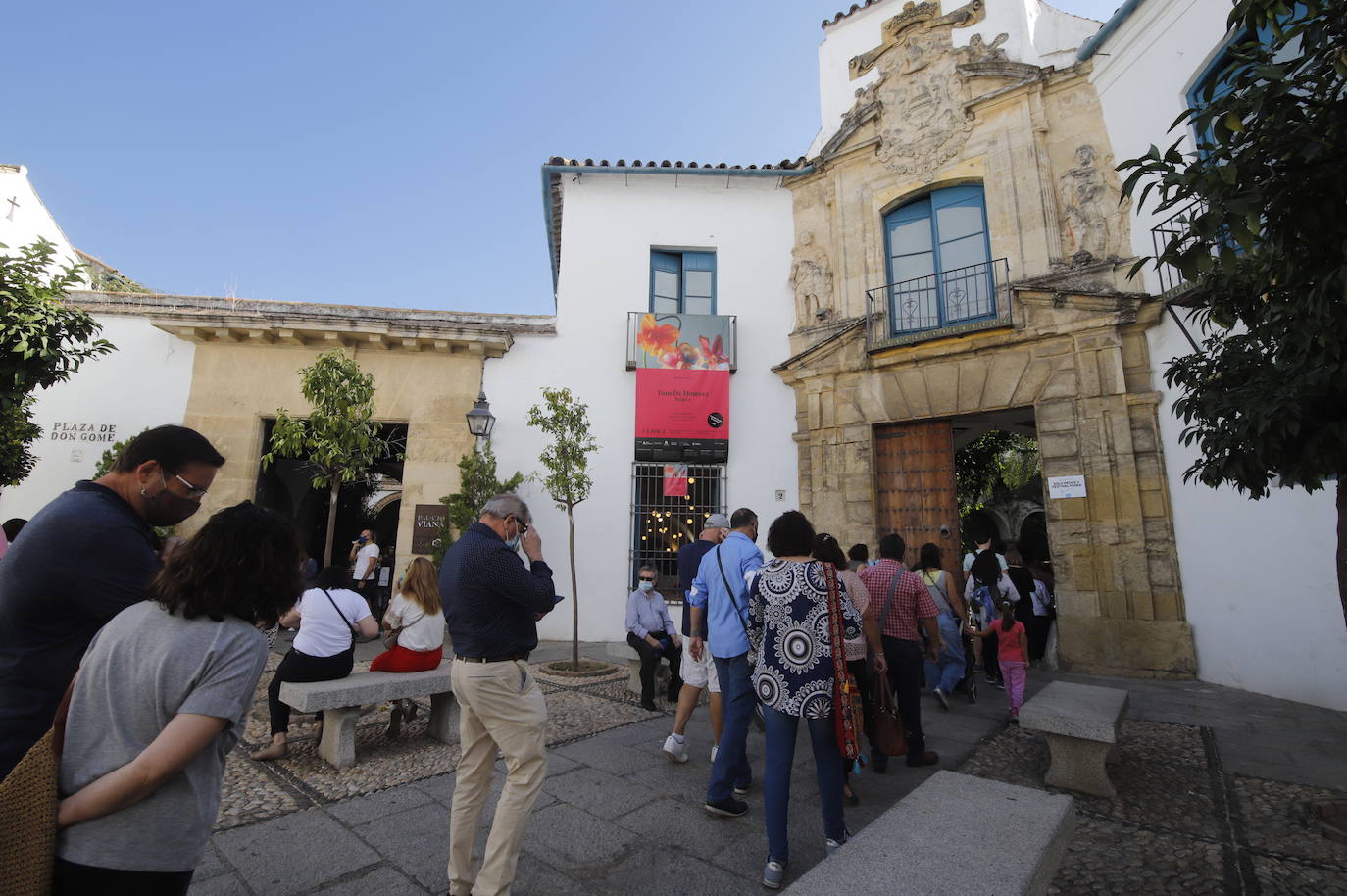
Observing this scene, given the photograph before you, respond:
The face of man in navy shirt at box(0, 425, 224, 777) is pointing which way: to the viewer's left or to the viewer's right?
to the viewer's right

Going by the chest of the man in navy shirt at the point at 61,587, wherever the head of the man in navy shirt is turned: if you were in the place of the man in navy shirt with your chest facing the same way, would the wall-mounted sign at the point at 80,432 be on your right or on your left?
on your left

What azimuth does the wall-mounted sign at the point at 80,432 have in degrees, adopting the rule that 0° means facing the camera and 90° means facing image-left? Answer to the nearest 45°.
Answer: approximately 0°

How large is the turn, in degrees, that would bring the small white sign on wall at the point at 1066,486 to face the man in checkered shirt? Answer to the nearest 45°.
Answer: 0° — it already faces them

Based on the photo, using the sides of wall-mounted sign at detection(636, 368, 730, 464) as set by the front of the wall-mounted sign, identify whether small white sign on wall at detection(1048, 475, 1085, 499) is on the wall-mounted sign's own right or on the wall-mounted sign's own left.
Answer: on the wall-mounted sign's own left

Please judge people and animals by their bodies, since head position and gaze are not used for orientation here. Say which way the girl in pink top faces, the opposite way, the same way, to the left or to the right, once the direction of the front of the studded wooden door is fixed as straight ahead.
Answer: the opposite way

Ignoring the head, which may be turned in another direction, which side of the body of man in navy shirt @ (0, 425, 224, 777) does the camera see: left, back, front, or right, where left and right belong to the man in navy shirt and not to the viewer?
right

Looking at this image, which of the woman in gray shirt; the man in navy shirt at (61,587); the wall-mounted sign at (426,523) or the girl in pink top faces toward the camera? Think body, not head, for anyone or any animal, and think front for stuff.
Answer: the wall-mounted sign

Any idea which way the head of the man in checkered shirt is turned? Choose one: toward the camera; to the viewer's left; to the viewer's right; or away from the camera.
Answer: away from the camera

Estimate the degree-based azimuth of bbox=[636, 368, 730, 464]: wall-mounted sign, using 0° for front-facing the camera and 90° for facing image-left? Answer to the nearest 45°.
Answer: approximately 0°

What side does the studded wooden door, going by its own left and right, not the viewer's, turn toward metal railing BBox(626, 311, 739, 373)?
right
